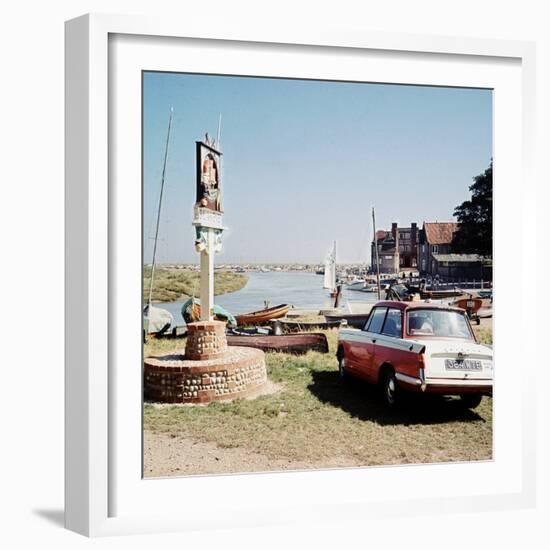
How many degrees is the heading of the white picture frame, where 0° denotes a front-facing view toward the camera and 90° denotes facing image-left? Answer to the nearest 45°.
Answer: approximately 315°
